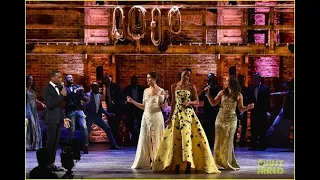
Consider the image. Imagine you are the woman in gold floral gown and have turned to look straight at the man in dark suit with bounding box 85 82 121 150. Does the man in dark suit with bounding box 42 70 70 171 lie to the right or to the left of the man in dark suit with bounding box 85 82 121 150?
left

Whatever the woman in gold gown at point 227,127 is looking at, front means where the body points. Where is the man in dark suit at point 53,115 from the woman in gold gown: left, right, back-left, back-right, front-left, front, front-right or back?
front-right

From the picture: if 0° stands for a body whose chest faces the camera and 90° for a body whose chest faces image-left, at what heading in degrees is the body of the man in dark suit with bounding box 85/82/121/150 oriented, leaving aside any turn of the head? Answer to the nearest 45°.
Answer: approximately 315°

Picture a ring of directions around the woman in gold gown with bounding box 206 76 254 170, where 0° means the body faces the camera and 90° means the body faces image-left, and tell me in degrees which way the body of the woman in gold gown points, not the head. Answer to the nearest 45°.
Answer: approximately 45°

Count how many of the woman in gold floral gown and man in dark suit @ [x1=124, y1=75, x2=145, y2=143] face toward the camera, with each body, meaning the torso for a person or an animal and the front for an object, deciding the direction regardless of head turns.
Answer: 2
